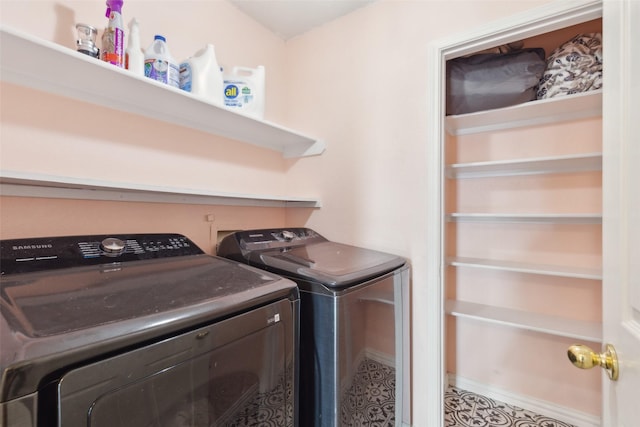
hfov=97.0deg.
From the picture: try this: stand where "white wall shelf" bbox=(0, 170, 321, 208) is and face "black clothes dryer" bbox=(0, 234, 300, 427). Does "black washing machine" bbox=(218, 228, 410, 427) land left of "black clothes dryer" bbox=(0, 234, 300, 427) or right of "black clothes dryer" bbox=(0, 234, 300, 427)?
left

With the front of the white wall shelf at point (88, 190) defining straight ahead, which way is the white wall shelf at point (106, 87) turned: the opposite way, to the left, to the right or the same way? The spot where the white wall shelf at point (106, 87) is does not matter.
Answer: the same way

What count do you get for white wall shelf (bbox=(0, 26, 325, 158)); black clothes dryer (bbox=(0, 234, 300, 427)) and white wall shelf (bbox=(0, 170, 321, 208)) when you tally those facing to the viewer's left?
0

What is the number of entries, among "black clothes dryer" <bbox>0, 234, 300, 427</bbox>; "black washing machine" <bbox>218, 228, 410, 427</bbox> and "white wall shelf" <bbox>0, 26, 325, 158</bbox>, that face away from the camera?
0

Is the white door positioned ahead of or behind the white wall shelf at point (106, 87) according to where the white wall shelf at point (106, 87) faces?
ahead

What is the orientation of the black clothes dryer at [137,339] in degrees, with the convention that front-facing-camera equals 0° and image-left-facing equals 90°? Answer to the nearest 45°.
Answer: approximately 315°

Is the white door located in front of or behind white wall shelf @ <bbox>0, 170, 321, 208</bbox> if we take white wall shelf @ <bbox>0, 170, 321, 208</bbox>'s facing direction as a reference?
in front

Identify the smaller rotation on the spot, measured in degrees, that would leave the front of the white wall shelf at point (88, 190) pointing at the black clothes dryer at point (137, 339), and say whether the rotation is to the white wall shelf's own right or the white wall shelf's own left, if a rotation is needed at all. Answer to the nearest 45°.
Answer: approximately 45° to the white wall shelf's own right

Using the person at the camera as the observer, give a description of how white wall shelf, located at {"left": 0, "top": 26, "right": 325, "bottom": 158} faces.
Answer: facing the viewer and to the right of the viewer

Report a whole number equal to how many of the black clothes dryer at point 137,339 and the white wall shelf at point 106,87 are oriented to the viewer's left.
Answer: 0

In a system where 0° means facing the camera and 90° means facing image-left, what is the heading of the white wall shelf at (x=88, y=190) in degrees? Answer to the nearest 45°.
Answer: approximately 315°

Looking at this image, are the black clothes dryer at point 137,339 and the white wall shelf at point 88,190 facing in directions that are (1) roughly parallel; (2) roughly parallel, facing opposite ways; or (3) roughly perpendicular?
roughly parallel
